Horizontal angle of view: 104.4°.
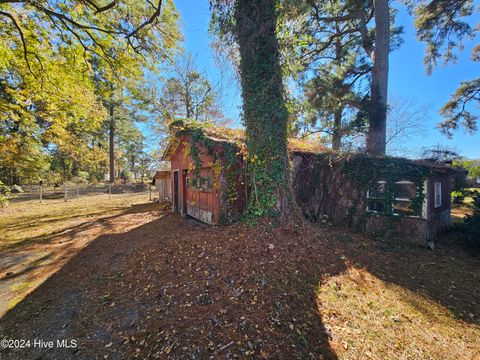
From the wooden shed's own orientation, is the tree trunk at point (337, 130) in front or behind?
behind

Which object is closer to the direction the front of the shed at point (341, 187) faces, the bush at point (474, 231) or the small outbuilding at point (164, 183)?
the small outbuilding

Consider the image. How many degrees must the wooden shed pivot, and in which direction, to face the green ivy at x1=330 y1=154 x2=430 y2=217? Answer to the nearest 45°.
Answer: approximately 135° to its left

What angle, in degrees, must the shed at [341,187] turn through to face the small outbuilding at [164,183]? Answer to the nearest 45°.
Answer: approximately 45° to its right

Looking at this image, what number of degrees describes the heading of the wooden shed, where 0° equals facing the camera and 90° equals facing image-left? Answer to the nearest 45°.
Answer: approximately 45°

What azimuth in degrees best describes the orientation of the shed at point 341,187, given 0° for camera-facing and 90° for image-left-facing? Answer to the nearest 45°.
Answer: approximately 45°

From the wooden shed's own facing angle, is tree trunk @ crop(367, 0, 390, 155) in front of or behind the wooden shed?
behind
